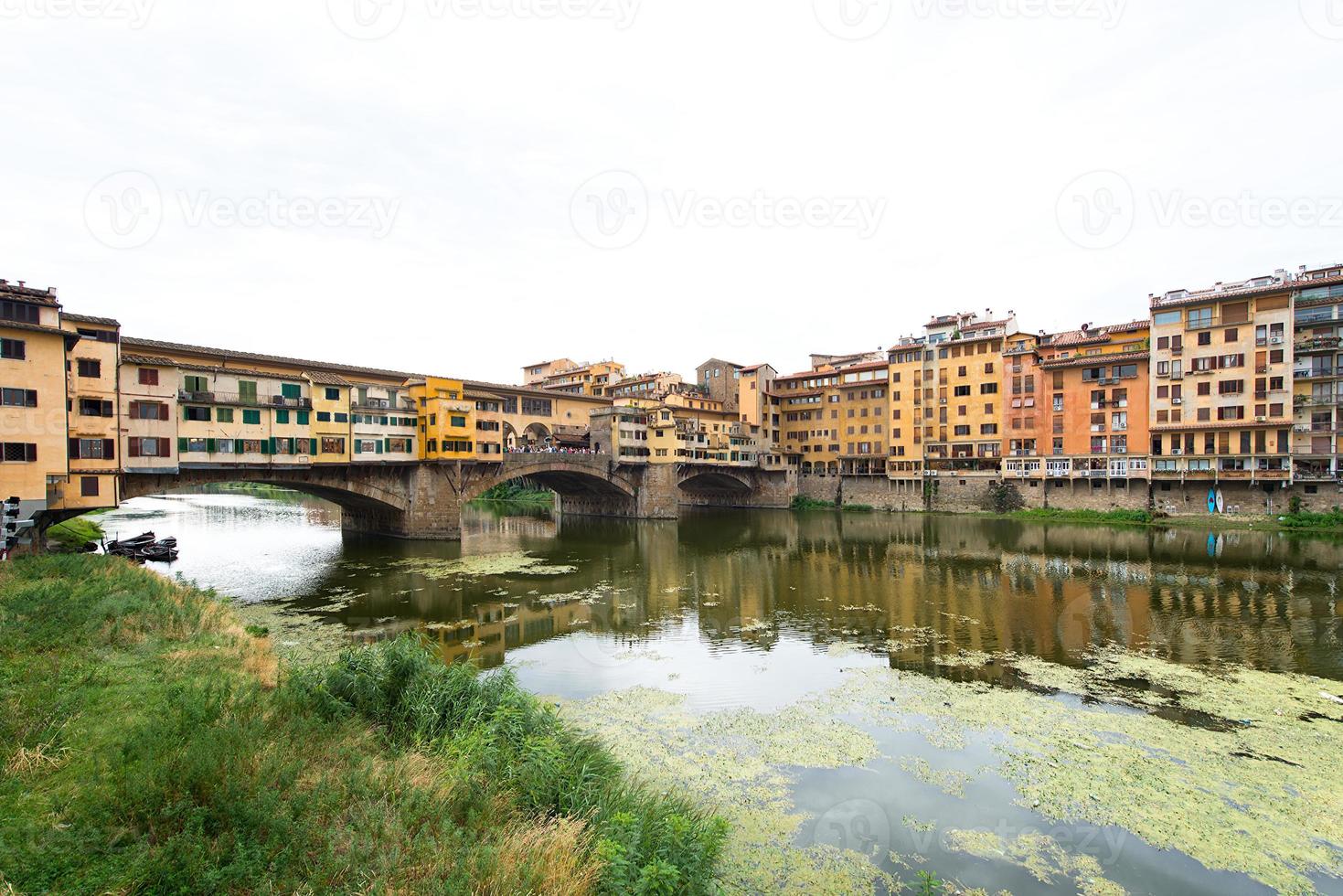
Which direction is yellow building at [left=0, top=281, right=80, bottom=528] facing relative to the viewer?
toward the camera

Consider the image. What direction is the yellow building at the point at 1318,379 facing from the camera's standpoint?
toward the camera

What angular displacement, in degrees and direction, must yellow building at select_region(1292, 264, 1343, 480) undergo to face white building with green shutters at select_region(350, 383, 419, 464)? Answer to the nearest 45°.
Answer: approximately 45° to its right

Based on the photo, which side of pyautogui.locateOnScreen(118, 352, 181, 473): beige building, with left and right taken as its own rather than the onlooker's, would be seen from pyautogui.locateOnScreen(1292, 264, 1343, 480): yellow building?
left

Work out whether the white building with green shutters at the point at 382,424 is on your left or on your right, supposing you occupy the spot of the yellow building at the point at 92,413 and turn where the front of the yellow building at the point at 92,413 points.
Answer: on your left

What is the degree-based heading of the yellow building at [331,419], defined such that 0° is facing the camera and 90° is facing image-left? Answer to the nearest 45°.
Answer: approximately 0°

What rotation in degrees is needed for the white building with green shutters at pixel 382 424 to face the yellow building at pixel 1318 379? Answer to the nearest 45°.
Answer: approximately 90° to its left

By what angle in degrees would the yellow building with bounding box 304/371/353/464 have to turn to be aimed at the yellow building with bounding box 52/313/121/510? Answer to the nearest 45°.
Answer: approximately 45° to its right

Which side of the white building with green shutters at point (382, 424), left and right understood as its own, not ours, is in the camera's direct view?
front

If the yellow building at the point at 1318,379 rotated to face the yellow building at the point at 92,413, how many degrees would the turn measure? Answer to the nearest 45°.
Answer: approximately 45° to its right

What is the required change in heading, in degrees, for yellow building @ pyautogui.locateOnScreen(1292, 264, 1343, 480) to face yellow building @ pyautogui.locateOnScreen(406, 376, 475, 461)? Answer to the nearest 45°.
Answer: approximately 45° to its right

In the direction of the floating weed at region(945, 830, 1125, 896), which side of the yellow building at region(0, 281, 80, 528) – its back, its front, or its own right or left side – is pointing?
front

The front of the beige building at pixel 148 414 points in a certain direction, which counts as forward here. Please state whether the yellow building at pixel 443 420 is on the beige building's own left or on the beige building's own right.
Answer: on the beige building's own left

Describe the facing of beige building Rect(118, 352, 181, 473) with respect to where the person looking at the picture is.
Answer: facing the viewer
